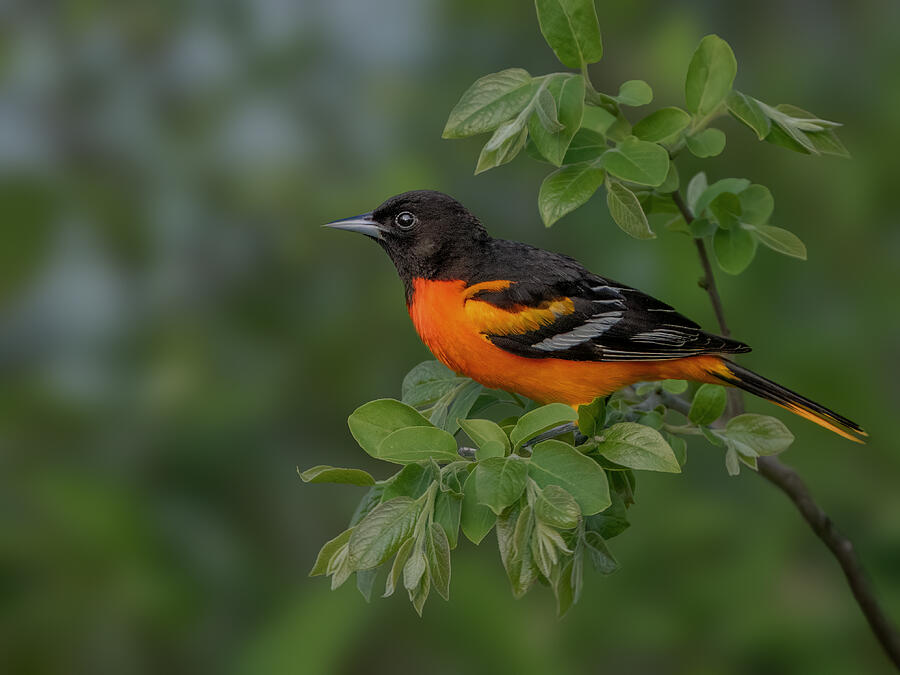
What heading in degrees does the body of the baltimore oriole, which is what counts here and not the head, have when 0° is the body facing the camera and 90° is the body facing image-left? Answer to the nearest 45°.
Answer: approximately 90°
